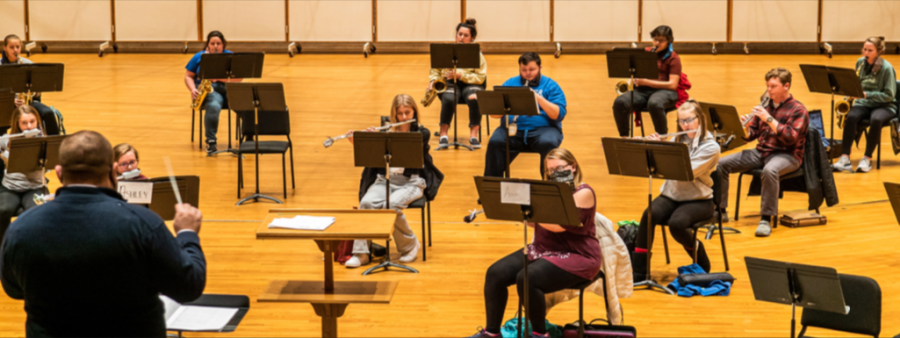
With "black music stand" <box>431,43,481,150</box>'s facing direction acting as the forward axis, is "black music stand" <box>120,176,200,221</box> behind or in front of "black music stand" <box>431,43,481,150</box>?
behind

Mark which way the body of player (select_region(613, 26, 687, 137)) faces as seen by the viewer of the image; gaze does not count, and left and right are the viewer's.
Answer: facing the viewer and to the left of the viewer

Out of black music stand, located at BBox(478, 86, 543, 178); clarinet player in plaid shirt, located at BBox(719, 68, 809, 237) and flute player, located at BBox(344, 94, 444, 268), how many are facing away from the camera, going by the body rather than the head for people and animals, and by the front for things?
1

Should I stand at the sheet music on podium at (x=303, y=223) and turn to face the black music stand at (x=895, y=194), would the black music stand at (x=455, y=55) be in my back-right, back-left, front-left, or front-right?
front-left

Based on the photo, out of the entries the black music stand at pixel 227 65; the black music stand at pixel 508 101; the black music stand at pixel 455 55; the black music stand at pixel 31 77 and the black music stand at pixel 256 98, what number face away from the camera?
5

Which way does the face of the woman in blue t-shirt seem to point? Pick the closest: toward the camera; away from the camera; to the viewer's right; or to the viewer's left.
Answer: toward the camera

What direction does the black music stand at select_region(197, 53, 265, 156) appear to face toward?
away from the camera

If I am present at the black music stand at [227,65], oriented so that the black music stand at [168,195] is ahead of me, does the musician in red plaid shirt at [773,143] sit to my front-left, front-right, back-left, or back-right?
front-left

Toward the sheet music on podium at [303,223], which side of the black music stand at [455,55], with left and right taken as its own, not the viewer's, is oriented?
back

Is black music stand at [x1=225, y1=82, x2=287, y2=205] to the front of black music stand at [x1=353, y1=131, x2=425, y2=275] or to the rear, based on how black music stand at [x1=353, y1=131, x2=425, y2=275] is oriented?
to the front

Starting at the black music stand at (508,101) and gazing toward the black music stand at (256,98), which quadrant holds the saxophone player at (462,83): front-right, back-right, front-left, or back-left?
front-right

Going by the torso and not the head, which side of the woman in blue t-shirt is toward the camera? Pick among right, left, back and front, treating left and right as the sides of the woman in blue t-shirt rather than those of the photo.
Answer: front

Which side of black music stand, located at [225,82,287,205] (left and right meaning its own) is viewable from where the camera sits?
back

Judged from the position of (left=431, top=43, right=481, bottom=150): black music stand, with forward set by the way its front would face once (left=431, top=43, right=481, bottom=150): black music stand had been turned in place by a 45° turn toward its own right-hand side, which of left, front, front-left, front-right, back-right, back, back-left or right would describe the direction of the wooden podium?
back-right

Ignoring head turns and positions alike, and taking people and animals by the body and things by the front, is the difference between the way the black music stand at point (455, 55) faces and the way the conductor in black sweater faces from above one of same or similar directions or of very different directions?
same or similar directions

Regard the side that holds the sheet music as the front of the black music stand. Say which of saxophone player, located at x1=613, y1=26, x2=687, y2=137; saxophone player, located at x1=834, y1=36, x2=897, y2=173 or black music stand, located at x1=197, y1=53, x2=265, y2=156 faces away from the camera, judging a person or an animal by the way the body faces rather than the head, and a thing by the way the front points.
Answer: the black music stand

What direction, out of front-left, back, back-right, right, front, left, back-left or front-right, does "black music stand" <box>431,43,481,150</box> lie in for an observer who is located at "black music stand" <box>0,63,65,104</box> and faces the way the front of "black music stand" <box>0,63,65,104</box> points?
right
